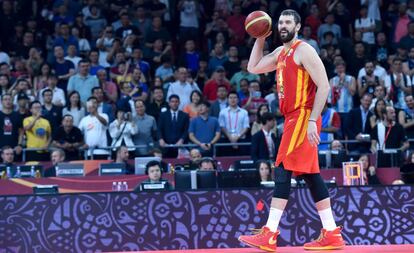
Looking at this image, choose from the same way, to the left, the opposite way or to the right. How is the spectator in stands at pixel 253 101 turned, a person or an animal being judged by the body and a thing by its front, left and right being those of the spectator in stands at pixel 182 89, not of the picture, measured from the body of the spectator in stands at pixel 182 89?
the same way

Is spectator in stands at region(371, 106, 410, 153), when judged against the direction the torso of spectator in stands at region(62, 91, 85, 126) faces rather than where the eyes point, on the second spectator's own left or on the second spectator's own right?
on the second spectator's own left

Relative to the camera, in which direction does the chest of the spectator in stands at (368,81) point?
toward the camera

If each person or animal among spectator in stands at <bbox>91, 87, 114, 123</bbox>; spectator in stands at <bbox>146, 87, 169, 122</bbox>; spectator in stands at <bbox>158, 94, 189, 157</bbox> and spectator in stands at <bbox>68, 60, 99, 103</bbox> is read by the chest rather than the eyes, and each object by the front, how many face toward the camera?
4

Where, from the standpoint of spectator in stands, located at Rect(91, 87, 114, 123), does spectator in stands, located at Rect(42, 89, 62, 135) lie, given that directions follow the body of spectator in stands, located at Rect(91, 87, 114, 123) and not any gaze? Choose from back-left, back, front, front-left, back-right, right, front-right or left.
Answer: right

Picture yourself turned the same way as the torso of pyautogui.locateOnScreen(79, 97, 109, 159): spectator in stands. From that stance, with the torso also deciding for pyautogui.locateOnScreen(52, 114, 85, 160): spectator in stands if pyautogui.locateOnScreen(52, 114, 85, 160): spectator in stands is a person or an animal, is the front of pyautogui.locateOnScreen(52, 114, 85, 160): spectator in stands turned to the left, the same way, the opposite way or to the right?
the same way

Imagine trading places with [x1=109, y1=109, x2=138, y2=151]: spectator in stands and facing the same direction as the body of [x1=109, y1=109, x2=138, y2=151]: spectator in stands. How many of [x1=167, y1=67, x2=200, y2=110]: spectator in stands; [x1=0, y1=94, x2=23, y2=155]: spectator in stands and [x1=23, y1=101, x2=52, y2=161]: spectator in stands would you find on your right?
2

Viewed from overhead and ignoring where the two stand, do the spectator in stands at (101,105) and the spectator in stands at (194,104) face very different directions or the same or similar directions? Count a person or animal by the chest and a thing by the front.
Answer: same or similar directions

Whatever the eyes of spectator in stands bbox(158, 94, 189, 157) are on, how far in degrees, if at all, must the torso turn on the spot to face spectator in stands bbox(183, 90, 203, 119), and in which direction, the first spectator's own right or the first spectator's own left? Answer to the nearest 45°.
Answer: approximately 135° to the first spectator's own left

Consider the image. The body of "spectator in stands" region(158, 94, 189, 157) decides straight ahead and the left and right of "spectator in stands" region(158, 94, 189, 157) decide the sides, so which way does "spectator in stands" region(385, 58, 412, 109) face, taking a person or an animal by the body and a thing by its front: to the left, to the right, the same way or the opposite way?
the same way

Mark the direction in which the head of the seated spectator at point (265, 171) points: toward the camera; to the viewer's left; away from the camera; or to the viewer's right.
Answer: toward the camera

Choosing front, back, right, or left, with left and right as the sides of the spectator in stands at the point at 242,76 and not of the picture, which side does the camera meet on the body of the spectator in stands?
front

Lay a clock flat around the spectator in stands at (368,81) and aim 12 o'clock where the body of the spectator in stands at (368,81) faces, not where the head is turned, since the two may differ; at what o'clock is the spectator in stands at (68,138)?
the spectator in stands at (68,138) is roughly at 2 o'clock from the spectator in stands at (368,81).

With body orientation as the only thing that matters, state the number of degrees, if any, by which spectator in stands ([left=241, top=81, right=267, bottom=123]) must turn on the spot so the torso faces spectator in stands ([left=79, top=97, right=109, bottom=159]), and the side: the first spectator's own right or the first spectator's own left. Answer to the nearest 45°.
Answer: approximately 90° to the first spectator's own right

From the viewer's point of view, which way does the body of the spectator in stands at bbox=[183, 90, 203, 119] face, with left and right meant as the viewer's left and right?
facing the viewer
